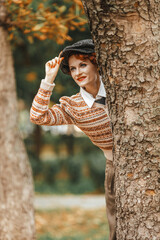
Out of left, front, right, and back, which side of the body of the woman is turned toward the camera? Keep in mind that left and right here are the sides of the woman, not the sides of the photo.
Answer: front

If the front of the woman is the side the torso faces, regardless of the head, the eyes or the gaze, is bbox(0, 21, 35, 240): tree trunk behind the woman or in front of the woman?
behind

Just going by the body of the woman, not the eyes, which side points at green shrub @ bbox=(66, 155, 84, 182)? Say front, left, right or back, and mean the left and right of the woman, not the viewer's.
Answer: back

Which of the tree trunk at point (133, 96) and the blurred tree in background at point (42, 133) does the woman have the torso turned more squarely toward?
the tree trunk

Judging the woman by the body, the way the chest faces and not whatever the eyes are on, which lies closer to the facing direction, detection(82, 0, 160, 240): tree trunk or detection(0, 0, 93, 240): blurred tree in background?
the tree trunk

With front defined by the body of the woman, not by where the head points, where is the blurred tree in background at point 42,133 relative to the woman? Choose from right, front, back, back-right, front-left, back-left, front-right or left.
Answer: back

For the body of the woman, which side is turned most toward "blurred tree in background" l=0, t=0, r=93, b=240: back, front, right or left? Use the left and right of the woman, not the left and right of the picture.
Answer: back

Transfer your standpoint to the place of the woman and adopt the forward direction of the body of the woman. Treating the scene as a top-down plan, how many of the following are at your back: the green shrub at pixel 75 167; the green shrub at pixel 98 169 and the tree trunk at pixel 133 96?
2

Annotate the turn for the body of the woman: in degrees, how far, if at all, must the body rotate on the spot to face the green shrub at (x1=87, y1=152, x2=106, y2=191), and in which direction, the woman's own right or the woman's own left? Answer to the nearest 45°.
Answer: approximately 180°

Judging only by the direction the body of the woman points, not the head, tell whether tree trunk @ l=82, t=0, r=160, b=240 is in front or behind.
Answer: in front

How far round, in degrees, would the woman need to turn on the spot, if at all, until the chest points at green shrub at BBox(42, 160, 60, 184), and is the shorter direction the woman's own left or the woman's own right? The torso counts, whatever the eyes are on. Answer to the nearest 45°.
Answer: approximately 180°
